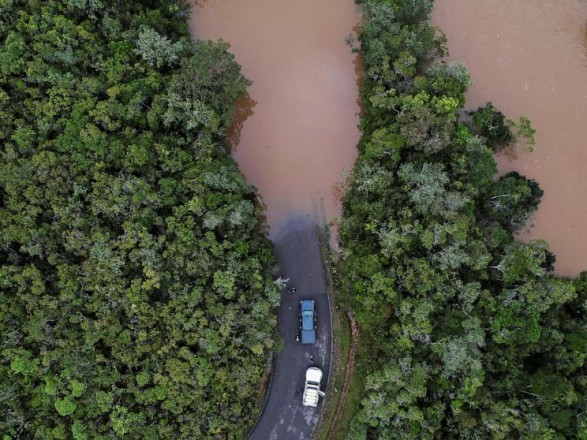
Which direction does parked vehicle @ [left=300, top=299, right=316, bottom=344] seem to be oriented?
away from the camera
